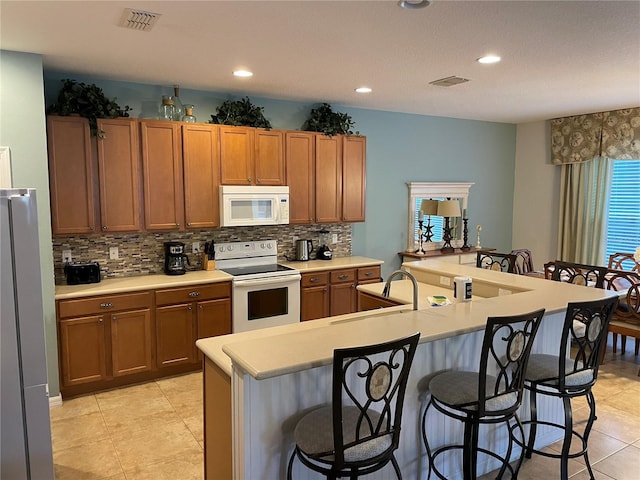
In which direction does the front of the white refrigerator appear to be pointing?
to the viewer's right

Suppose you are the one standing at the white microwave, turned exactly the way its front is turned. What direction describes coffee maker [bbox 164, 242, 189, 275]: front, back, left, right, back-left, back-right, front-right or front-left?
right

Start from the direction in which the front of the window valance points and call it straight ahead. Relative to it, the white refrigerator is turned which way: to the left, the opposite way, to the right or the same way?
the opposite way

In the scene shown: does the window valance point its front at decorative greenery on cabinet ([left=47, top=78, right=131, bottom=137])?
yes

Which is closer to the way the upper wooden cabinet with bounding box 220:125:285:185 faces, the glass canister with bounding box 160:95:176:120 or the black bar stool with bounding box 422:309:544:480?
the black bar stool

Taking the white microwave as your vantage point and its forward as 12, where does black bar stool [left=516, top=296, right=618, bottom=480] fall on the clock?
The black bar stool is roughly at 11 o'clock from the white microwave.

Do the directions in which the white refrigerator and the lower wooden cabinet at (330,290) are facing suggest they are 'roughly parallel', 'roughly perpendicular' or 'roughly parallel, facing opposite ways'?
roughly perpendicular
